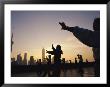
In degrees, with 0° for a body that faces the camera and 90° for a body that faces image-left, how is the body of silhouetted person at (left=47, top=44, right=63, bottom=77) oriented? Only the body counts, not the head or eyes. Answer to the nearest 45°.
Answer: approximately 90°
